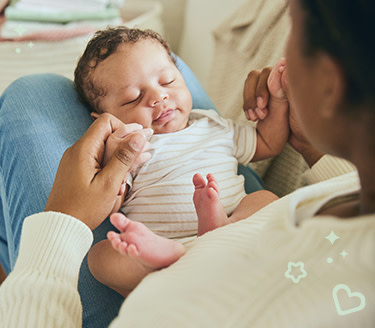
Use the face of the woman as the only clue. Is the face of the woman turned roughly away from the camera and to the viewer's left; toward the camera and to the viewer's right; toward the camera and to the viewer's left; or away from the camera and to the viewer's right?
away from the camera and to the viewer's left

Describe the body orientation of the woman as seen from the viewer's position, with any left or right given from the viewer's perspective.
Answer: facing away from the viewer and to the left of the viewer
